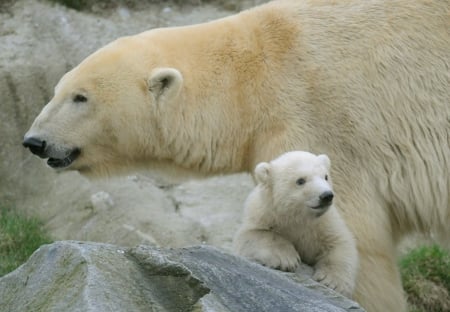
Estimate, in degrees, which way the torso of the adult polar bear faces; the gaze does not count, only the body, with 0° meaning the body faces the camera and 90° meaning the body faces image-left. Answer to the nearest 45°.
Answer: approximately 90°

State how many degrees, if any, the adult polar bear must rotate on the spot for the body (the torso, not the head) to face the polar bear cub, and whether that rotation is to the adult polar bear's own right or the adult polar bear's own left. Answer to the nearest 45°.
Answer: approximately 90° to the adult polar bear's own left

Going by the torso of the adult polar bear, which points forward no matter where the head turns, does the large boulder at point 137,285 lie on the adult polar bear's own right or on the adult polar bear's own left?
on the adult polar bear's own left
